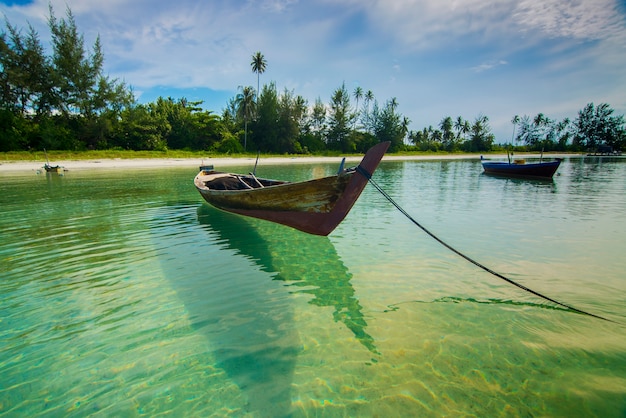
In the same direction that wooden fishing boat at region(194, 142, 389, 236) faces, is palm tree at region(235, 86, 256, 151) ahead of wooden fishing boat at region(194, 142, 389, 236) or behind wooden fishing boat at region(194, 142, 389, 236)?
behind

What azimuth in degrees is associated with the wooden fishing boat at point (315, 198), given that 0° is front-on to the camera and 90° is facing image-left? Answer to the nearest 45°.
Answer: approximately 315°

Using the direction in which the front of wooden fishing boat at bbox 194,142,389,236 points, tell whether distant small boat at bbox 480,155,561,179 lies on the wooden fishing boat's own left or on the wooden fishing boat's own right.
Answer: on the wooden fishing boat's own left
